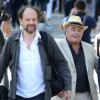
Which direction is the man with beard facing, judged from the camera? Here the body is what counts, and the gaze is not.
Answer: toward the camera

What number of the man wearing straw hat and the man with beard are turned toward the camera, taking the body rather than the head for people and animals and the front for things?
2

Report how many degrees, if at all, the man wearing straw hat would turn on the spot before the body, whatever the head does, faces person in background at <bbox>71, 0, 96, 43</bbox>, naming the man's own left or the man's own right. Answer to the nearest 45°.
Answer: approximately 180°

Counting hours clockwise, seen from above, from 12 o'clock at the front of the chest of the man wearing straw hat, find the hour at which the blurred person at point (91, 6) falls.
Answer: The blurred person is roughly at 6 o'clock from the man wearing straw hat.

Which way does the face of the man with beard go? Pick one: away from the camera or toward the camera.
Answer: toward the camera

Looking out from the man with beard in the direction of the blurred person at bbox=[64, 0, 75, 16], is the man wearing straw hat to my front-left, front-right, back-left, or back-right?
front-right

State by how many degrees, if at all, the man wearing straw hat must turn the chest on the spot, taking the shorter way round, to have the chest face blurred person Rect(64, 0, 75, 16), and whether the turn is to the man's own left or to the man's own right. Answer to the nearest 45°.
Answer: approximately 180°

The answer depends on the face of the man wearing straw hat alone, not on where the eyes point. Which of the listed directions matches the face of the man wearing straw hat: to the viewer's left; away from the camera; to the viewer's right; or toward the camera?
toward the camera

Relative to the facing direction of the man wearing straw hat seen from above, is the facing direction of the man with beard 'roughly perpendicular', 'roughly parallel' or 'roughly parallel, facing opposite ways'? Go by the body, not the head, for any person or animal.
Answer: roughly parallel

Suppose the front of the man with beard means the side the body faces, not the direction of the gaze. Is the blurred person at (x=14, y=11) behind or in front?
behind

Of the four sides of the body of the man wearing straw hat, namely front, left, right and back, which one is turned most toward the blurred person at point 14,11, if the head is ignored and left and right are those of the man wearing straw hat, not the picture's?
back
